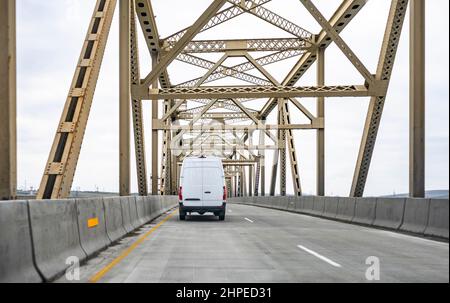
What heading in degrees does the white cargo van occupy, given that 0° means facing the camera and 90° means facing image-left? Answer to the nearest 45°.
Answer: approximately 180°
